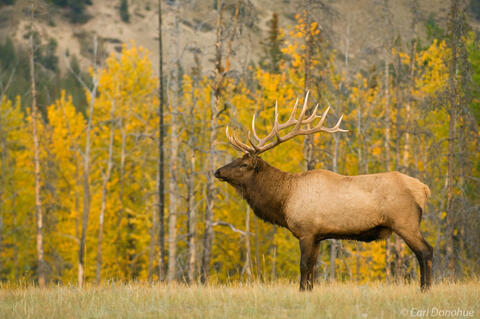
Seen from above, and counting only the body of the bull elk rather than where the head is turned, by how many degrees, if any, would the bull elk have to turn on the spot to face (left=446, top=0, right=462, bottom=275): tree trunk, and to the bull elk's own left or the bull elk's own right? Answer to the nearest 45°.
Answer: approximately 90° to the bull elk's own right

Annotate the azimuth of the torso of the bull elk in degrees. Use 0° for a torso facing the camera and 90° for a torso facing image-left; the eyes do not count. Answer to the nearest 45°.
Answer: approximately 90°

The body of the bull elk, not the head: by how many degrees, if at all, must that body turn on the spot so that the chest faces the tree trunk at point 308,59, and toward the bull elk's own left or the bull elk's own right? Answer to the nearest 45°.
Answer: approximately 90° to the bull elk's own right
